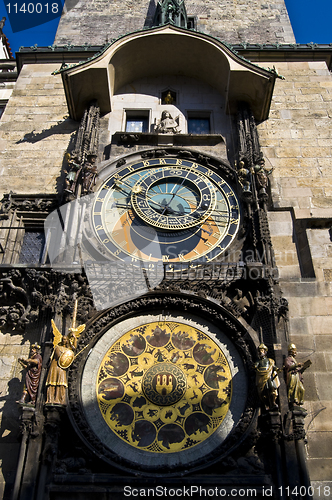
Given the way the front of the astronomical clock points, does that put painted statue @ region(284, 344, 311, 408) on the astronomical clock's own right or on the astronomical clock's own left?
on the astronomical clock's own left

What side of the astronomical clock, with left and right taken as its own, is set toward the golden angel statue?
right

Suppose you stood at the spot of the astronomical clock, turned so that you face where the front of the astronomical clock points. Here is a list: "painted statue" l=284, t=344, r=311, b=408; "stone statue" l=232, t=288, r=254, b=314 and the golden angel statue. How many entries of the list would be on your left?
2

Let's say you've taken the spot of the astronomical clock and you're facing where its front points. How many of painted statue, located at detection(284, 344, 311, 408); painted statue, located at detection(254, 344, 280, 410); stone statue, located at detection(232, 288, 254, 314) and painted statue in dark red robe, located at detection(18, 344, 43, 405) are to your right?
1

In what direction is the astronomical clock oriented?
toward the camera

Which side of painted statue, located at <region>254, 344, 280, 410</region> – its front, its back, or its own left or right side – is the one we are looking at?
front

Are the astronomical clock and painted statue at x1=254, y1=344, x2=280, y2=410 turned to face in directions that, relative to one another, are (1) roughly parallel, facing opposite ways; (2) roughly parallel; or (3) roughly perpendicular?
roughly parallel

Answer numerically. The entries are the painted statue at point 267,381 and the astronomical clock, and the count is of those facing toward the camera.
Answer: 2
